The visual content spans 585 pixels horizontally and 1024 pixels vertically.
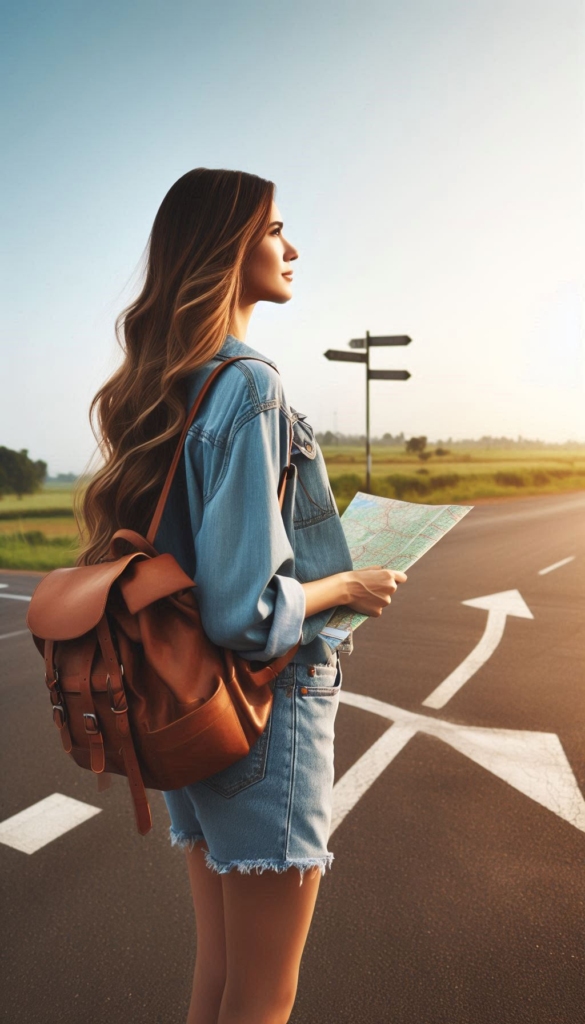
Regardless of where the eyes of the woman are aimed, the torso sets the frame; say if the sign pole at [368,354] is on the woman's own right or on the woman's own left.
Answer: on the woman's own left

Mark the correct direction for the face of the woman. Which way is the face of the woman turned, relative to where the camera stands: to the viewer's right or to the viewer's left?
to the viewer's right

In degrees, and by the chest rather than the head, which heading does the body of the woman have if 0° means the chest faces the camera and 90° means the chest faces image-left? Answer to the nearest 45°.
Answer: approximately 270°
